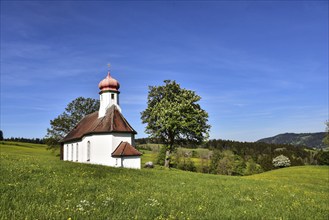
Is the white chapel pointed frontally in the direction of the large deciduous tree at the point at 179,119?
no

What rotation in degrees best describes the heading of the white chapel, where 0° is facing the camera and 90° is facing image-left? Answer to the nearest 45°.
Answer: approximately 135°

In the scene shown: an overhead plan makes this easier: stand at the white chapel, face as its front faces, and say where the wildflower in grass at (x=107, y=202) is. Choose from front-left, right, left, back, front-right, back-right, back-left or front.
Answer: back-left

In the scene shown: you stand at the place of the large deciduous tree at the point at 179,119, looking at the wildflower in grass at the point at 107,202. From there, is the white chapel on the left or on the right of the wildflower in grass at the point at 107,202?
right
